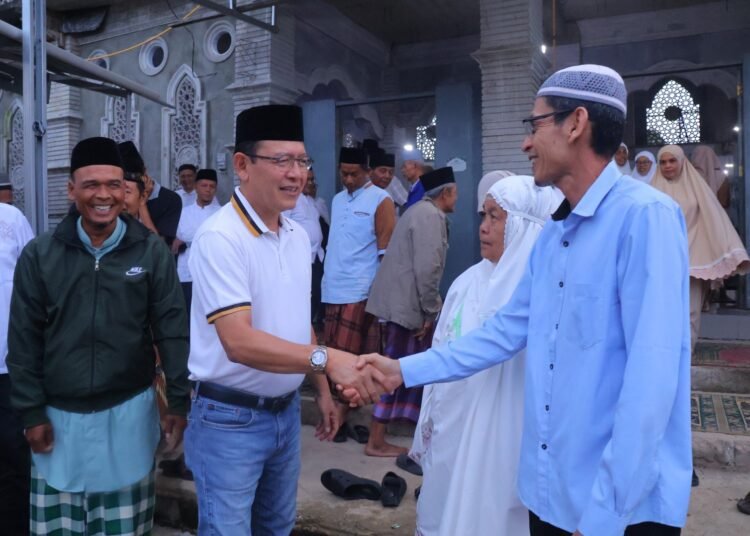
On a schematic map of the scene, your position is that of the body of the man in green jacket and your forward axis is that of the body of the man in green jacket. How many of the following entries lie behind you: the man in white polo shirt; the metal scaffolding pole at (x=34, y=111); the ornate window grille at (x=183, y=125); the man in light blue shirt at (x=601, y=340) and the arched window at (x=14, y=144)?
3

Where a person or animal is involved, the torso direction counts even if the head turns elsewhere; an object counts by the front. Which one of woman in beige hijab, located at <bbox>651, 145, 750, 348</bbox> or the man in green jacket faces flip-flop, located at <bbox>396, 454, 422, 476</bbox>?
the woman in beige hijab

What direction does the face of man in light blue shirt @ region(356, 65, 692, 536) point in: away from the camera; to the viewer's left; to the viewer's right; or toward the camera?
to the viewer's left

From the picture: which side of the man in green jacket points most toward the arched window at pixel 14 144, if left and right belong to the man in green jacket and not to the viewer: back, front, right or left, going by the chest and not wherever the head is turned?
back

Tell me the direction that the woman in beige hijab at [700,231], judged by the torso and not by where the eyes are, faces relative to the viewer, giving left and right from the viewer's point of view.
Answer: facing the viewer and to the left of the viewer

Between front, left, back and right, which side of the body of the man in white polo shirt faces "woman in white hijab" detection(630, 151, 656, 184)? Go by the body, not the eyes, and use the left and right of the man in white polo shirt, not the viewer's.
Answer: left

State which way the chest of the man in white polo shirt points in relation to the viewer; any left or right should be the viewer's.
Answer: facing the viewer and to the right of the viewer

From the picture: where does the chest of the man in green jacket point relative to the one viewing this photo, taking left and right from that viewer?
facing the viewer

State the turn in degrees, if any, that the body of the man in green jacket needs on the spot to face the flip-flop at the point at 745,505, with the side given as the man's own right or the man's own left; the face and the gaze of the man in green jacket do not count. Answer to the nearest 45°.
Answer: approximately 90° to the man's own left

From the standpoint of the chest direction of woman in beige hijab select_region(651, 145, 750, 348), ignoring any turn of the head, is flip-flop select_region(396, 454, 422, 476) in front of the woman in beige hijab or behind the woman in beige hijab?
in front

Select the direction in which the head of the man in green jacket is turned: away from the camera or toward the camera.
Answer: toward the camera

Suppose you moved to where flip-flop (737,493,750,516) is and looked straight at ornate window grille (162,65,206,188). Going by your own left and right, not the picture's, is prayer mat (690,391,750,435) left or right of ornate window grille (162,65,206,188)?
right

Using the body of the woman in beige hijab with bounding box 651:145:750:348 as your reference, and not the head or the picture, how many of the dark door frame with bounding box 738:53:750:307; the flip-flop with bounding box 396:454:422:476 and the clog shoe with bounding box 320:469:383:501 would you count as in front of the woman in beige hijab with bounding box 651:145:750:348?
2

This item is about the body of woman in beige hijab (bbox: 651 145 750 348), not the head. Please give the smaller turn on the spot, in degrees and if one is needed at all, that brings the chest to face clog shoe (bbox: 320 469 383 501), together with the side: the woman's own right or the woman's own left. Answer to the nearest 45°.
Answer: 0° — they already face it

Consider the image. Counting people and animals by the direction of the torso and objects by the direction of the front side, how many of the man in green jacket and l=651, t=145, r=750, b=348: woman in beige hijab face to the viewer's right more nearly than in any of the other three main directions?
0

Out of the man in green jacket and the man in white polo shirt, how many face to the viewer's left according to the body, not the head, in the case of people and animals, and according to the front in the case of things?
0

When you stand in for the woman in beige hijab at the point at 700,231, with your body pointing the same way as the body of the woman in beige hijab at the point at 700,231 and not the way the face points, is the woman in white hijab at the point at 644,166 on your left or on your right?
on your right
